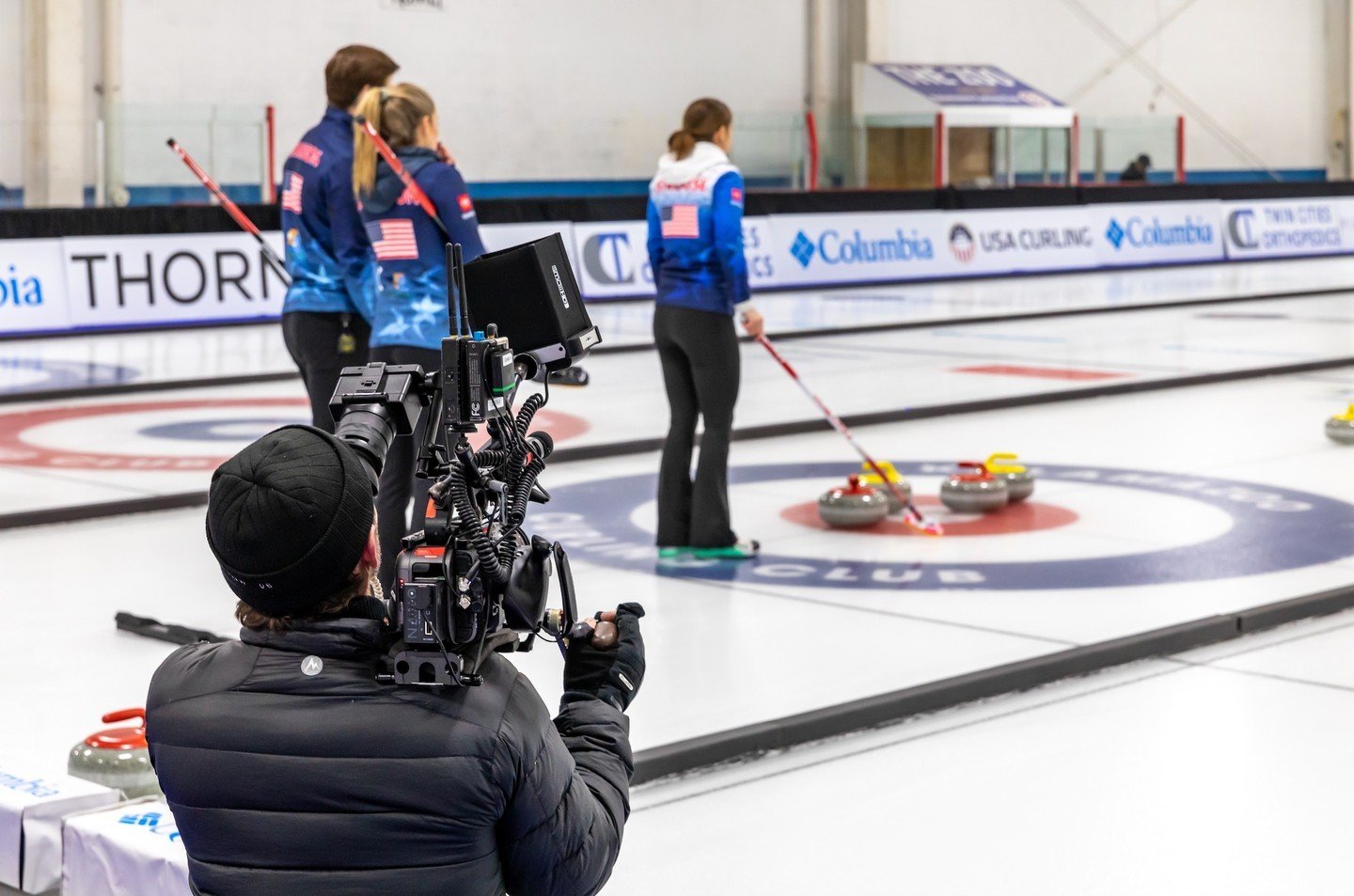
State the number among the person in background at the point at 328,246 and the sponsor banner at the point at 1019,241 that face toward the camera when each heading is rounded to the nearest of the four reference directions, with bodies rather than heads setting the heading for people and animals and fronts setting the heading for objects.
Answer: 1

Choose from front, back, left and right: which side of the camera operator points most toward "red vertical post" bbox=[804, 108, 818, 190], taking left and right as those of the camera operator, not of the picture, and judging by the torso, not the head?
front

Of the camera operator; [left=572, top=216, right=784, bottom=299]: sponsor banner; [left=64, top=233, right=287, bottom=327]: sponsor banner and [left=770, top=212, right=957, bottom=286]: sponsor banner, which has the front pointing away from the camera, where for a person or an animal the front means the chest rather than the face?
the camera operator

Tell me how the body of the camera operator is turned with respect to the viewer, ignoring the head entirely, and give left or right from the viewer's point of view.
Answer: facing away from the viewer

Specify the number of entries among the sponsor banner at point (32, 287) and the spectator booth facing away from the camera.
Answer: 0

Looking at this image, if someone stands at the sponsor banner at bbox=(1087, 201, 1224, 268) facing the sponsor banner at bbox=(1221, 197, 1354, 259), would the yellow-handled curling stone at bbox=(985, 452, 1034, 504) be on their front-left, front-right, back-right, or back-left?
back-right

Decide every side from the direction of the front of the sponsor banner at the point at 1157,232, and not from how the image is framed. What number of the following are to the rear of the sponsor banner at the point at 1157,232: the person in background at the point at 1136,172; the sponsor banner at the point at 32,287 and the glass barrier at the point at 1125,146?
2

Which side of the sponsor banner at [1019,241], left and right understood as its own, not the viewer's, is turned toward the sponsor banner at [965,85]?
back

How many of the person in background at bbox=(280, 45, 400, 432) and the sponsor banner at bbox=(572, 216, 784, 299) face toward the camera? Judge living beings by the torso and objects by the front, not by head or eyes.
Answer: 1

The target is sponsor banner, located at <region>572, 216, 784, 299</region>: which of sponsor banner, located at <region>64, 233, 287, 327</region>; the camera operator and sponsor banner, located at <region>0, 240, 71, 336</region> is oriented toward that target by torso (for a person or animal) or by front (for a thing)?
the camera operator

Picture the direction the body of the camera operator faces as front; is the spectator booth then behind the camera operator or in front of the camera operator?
in front
